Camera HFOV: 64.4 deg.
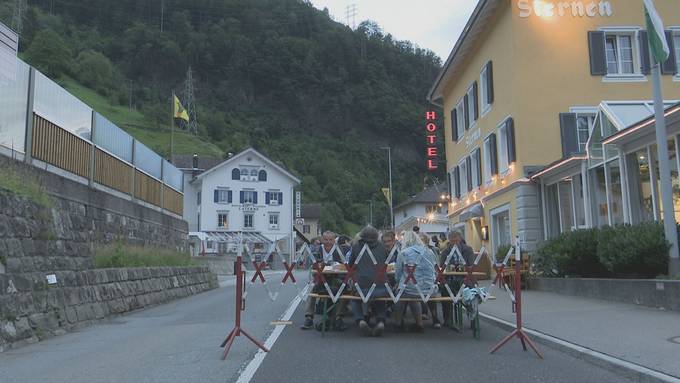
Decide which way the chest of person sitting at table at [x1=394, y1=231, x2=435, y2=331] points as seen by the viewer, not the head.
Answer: away from the camera

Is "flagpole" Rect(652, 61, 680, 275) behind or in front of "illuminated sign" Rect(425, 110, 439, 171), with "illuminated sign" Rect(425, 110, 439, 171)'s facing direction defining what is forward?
in front

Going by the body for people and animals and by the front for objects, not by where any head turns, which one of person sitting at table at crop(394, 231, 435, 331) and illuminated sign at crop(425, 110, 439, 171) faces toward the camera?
the illuminated sign

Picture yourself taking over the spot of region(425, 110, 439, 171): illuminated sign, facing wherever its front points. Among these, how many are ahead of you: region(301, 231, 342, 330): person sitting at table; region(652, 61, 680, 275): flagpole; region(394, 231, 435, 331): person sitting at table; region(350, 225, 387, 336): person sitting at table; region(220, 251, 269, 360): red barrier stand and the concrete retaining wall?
6

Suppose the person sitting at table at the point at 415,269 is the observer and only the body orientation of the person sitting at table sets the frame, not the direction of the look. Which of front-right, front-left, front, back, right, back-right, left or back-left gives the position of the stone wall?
left

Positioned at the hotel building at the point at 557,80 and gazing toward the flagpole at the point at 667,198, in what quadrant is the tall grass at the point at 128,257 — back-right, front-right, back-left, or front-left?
front-right

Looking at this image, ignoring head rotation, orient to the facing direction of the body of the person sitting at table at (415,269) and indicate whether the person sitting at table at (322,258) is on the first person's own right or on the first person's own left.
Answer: on the first person's own left

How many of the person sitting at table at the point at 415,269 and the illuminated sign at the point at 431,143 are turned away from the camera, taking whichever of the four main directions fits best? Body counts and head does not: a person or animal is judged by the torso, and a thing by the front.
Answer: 1

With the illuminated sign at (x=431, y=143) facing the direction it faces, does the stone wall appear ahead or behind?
ahead

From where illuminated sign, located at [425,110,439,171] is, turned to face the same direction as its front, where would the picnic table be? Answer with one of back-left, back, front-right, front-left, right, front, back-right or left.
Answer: front

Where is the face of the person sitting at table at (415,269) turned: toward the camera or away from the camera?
away from the camera

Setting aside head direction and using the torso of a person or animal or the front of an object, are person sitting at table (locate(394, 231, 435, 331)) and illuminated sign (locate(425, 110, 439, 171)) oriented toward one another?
yes

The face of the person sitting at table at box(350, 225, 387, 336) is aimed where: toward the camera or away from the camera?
away from the camera

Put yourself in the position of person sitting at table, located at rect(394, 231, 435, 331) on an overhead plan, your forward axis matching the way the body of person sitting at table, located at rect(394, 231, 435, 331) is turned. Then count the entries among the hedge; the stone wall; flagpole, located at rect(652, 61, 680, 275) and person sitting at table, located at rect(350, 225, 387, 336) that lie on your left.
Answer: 2

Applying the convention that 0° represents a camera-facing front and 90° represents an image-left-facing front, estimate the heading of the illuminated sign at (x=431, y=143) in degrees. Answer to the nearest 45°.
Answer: approximately 0°

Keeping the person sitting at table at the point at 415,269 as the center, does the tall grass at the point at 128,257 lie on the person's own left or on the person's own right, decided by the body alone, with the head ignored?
on the person's own left

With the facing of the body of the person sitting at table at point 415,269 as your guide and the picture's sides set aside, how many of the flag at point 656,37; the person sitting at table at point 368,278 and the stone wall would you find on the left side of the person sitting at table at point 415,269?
2

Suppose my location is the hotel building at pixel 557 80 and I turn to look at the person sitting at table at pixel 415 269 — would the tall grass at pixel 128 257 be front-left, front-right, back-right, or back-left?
front-right
